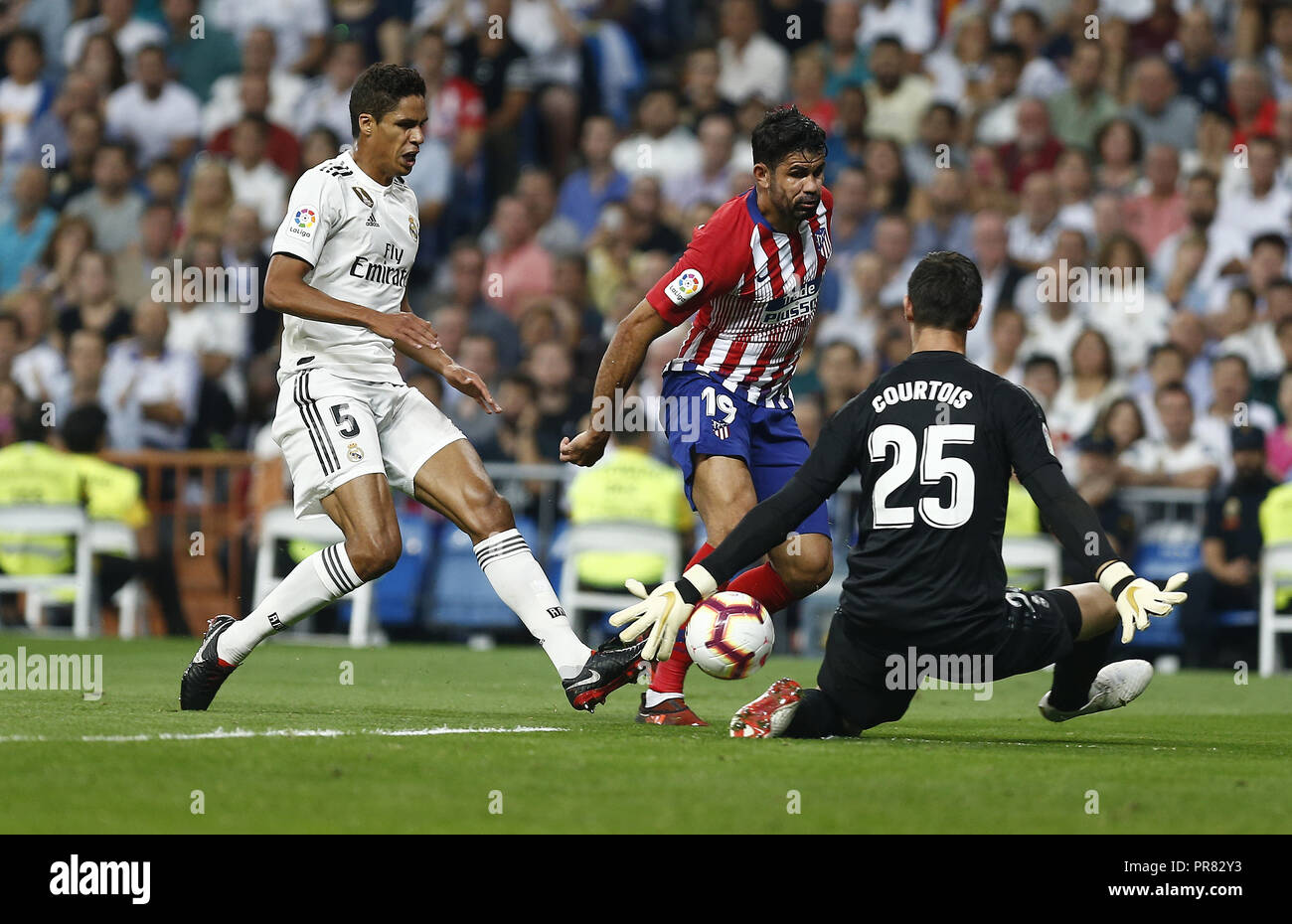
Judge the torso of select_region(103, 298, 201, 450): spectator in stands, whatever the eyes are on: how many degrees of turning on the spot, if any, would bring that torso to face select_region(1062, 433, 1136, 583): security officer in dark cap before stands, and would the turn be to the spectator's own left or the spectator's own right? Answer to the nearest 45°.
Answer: approximately 45° to the spectator's own left

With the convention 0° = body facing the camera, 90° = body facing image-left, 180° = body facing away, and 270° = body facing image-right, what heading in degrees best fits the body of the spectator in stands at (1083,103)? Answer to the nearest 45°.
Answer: approximately 0°

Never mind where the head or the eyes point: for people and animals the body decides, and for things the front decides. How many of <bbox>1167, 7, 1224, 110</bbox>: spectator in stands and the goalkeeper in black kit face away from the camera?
1

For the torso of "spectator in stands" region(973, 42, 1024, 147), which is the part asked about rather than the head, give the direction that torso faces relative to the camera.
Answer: toward the camera

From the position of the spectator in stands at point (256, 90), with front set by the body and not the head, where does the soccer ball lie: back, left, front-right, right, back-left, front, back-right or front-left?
front

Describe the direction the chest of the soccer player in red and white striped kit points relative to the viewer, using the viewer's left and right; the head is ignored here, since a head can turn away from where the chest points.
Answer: facing the viewer and to the right of the viewer

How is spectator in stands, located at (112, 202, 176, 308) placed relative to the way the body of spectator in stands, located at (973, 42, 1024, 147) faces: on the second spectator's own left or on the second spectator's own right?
on the second spectator's own right

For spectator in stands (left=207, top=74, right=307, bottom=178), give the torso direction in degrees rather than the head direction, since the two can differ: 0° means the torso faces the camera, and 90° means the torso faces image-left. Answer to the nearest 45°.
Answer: approximately 0°

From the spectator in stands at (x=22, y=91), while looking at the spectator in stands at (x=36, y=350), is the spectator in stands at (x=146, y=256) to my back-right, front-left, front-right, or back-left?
front-left

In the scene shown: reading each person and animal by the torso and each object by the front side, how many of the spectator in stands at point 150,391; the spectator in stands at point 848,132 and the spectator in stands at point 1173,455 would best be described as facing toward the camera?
3

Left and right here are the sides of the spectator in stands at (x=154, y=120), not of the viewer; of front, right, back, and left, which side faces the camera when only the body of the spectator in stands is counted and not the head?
front
